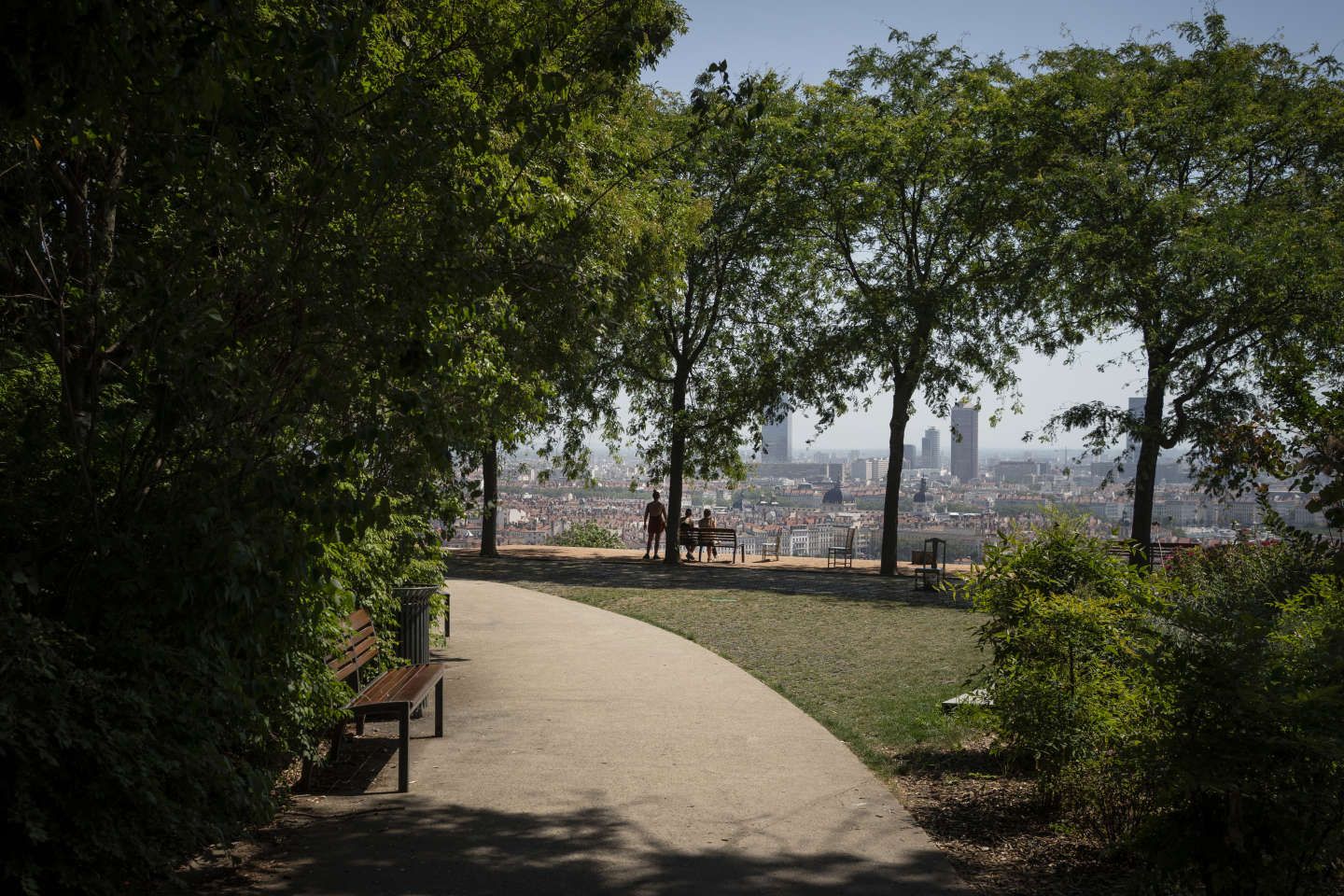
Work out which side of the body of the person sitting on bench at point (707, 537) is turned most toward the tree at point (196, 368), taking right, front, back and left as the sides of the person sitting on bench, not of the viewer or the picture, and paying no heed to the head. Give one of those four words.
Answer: back

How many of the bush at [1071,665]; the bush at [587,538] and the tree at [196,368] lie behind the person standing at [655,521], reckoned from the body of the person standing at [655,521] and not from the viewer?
2

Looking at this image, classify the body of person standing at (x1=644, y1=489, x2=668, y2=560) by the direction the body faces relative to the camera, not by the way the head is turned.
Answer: away from the camera

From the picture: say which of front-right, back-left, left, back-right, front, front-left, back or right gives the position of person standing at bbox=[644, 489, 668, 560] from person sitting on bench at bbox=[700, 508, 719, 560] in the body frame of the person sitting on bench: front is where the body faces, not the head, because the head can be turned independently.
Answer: left

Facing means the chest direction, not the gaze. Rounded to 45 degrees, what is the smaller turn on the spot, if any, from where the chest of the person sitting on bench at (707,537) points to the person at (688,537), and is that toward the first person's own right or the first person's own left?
approximately 135° to the first person's own left

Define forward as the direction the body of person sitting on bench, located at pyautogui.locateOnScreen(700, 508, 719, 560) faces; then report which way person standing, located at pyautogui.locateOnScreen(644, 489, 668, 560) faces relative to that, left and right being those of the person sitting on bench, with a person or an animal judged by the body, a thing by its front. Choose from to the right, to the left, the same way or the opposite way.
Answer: the same way

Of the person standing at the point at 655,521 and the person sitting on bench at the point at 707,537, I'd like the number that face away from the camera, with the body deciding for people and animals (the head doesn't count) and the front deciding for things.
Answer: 2

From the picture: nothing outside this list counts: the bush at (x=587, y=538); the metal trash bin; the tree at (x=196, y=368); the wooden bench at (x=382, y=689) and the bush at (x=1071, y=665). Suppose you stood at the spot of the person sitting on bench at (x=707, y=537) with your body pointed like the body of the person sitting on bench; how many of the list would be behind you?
4

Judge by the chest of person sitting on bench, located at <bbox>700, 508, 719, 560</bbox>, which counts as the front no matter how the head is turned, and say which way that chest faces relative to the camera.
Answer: away from the camera

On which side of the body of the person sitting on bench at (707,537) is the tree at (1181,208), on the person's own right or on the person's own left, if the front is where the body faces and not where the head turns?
on the person's own right

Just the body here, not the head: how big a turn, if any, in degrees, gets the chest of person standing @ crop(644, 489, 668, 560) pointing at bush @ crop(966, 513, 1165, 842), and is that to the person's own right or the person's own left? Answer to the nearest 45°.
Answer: approximately 180°

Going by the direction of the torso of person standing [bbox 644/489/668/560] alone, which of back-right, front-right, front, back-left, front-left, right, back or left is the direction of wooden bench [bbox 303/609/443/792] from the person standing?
back
